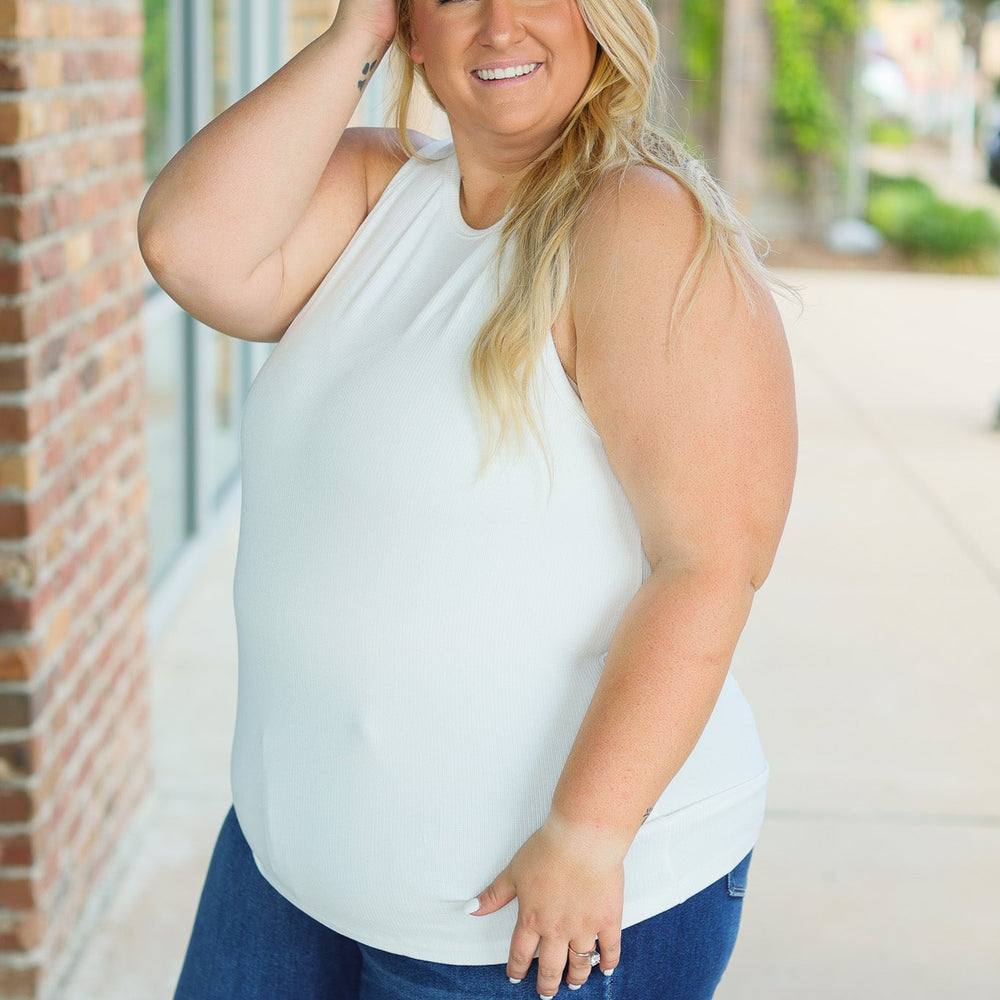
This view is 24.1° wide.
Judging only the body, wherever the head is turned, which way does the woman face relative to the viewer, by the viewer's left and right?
facing the viewer and to the left of the viewer

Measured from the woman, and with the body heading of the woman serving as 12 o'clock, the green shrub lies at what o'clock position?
The green shrub is roughly at 5 o'clock from the woman.
